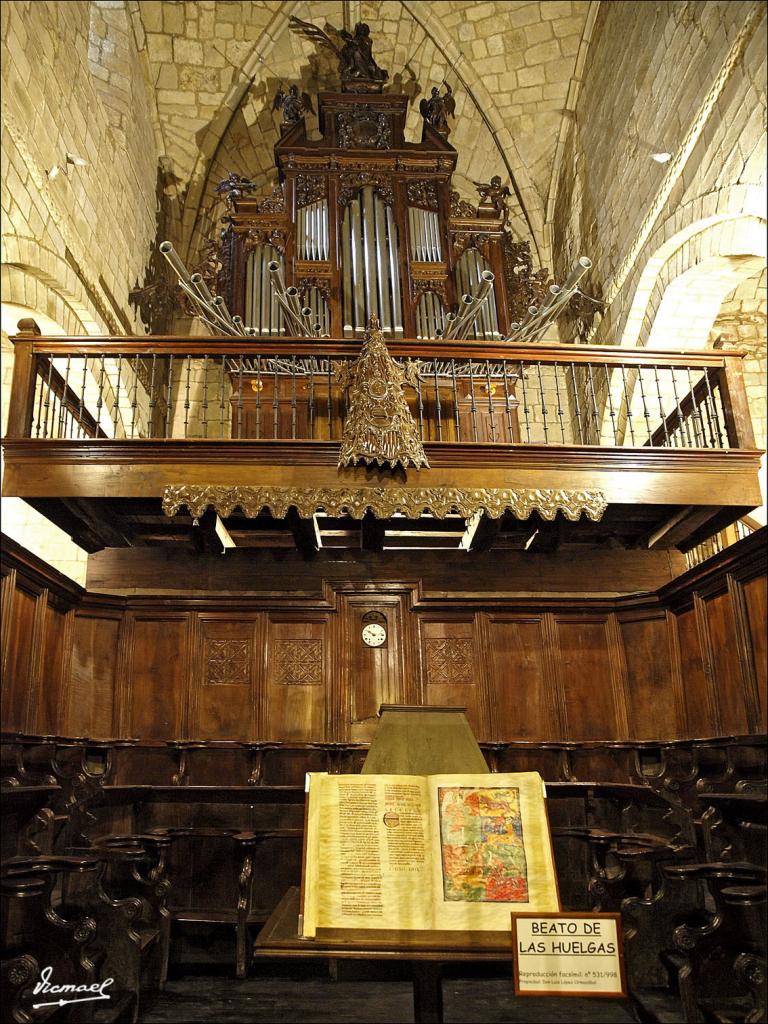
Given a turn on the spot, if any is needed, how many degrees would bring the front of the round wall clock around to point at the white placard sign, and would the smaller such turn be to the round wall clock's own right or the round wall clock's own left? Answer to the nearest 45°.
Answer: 0° — it already faces it

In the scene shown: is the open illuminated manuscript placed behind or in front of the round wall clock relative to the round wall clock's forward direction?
in front

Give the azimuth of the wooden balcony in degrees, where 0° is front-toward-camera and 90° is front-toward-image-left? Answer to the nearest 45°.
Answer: approximately 0°

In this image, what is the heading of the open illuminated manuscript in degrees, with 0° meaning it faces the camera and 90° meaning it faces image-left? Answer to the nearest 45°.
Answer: approximately 0°

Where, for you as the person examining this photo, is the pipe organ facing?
facing the viewer

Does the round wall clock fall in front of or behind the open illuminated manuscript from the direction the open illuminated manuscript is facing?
behind
